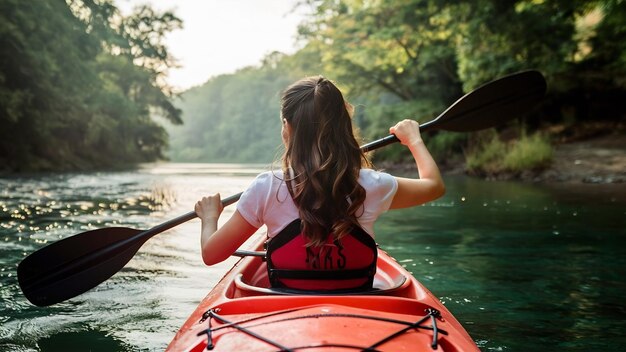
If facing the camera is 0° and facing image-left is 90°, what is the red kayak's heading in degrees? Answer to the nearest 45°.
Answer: approximately 180°

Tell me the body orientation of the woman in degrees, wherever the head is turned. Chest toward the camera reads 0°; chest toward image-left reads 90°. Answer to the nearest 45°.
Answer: approximately 180°

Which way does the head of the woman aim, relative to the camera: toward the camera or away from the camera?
away from the camera
